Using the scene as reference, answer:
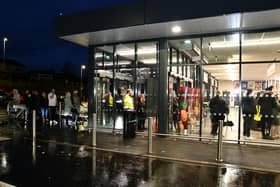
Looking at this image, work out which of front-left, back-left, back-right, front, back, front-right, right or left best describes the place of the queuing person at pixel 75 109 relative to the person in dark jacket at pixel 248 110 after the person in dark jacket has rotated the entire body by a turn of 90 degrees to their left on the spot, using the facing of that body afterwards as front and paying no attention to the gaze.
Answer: front

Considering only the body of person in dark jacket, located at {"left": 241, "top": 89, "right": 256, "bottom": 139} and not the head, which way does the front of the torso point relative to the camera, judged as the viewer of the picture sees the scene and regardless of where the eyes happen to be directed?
away from the camera

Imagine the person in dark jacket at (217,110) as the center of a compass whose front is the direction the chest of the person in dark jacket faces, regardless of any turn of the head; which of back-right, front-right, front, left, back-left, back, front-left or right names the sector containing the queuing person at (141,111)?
left

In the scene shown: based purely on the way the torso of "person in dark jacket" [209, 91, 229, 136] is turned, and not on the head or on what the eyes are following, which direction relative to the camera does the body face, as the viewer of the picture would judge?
away from the camera

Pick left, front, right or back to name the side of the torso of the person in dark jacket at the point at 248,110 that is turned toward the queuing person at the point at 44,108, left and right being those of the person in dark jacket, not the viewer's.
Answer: left

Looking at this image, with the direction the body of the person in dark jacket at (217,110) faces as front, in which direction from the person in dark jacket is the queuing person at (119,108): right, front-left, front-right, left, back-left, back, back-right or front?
left

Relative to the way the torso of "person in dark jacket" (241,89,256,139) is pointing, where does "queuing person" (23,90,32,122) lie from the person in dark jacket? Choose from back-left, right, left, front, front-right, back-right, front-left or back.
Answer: left

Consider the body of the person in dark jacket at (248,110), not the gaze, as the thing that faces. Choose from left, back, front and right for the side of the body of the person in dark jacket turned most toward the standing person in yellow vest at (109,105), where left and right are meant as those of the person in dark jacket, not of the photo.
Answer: left

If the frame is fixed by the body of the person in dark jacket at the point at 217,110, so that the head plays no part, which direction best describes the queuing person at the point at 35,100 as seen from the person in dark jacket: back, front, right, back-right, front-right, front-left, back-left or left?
left

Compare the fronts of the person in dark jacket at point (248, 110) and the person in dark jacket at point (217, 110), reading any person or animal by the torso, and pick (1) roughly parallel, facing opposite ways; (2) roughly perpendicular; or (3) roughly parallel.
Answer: roughly parallel

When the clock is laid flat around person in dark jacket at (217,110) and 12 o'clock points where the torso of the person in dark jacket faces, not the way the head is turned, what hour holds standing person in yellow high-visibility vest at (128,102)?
The standing person in yellow high-visibility vest is roughly at 9 o'clock from the person in dark jacket.

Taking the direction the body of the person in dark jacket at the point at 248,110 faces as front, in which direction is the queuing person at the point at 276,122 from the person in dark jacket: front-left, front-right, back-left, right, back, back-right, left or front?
right

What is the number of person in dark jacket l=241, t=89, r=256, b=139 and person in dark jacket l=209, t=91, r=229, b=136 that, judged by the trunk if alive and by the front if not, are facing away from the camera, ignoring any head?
2

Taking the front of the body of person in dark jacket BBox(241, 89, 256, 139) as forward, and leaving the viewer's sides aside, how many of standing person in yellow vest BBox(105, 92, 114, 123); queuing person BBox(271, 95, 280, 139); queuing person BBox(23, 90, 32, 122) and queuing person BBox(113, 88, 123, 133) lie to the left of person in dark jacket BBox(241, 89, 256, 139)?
3
